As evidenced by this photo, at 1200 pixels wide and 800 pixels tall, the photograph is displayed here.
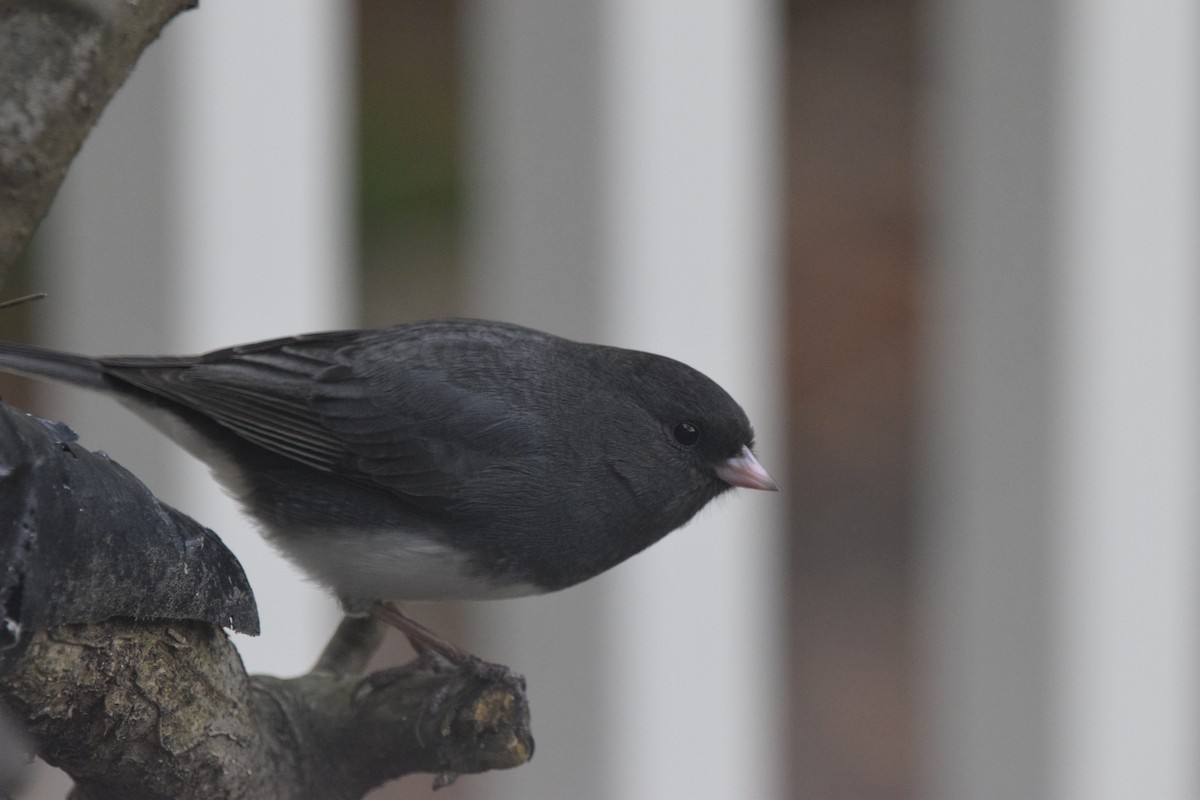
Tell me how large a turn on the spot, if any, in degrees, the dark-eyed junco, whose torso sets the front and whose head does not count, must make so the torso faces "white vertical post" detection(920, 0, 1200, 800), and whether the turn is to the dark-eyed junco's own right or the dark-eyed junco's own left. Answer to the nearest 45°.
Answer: approximately 45° to the dark-eyed junco's own left

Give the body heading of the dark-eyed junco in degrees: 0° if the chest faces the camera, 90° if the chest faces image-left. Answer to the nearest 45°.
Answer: approximately 270°
